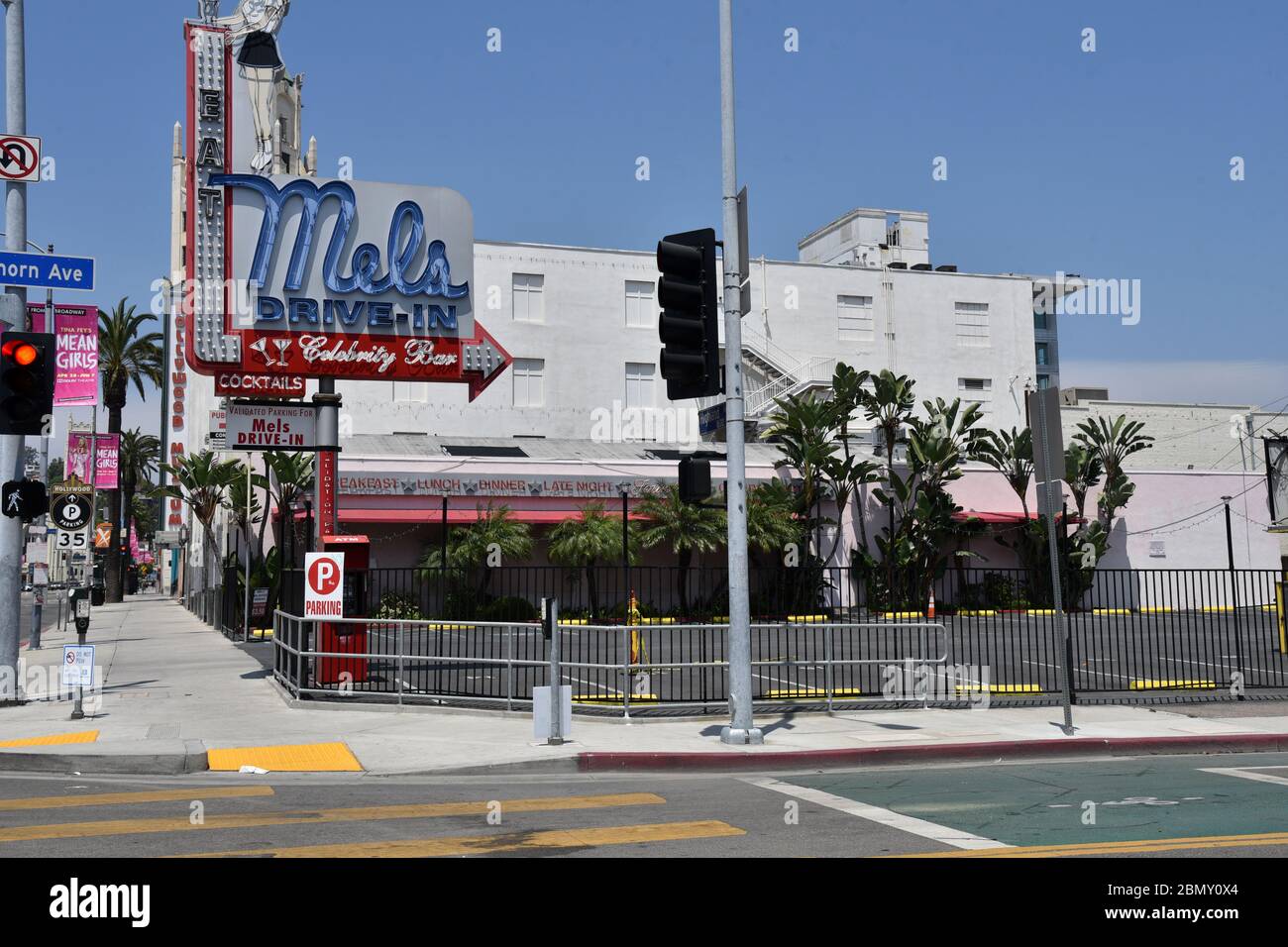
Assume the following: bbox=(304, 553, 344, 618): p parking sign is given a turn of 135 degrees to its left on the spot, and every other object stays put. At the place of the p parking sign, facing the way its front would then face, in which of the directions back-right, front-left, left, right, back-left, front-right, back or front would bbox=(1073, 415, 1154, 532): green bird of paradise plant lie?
front

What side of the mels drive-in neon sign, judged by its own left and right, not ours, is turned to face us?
front

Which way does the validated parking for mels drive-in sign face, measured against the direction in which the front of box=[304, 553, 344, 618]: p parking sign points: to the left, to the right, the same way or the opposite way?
the same way

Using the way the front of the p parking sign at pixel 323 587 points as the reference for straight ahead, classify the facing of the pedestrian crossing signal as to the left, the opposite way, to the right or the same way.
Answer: the same way

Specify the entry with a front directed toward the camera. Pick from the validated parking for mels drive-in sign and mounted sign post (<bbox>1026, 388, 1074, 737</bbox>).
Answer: the validated parking for mels drive-in sign

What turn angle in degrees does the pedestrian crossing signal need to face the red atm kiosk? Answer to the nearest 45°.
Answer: approximately 90° to its left

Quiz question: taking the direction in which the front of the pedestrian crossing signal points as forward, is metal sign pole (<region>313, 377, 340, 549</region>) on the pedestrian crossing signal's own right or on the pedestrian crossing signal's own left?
on the pedestrian crossing signal's own left

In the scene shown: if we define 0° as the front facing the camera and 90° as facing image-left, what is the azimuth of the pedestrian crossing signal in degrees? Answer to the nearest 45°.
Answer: approximately 0°

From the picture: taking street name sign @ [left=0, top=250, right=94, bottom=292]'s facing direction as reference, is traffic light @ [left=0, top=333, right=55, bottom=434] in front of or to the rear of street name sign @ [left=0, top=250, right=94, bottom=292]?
in front

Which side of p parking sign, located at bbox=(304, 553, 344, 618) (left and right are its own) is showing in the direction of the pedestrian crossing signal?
right

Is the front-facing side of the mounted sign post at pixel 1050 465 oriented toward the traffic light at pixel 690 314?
no

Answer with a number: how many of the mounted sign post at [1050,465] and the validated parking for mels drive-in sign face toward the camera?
1

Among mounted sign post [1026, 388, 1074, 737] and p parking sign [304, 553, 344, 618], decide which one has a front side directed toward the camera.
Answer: the p parking sign

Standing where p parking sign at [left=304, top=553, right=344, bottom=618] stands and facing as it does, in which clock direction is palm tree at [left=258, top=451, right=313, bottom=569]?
The palm tree is roughly at 6 o'clock from the p parking sign.

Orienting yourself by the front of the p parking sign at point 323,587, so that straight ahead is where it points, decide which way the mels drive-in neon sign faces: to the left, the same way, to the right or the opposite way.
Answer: the same way

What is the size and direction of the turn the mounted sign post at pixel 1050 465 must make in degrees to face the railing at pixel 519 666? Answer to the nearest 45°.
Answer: approximately 135° to its left

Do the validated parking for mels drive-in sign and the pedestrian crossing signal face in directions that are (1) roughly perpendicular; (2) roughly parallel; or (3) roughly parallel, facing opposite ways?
roughly parallel

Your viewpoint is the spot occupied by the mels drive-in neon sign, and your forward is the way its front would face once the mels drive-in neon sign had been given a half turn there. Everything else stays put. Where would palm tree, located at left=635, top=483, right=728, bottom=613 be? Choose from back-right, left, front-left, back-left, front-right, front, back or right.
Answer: front-right

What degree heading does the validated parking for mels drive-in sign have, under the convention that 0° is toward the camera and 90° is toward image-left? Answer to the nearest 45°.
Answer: approximately 0°

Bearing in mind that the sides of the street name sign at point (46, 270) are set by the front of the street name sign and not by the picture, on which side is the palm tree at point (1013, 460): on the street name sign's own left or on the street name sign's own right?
on the street name sign's own left

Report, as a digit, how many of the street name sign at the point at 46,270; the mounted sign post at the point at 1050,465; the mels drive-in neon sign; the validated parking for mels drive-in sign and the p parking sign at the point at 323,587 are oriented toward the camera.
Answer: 4

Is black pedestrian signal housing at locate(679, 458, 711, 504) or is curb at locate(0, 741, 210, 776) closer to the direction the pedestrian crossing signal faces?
the curb
